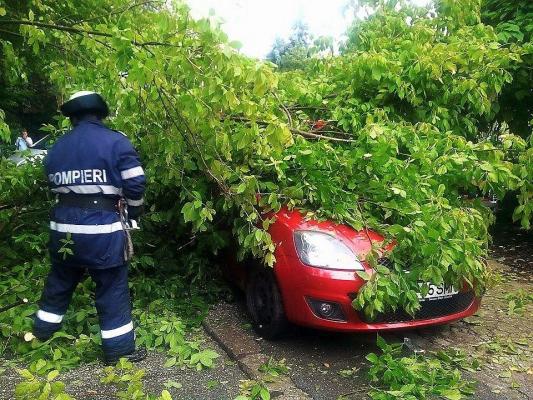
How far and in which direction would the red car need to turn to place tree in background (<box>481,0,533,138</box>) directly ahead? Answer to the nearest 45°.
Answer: approximately 90° to its left

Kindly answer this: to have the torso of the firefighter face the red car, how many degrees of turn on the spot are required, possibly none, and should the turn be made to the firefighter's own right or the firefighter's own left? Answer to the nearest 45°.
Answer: approximately 45° to the firefighter's own right

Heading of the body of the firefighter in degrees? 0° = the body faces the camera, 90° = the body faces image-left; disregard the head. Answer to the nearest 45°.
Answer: approximately 225°

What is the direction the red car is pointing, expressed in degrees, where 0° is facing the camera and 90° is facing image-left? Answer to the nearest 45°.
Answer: approximately 315°

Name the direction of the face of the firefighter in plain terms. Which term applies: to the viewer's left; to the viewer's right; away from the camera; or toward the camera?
away from the camera

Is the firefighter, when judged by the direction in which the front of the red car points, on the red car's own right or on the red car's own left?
on the red car's own right

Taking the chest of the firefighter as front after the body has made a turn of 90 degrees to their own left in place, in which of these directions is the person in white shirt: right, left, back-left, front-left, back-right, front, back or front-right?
front-right

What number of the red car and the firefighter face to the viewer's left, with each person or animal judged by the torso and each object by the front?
0
